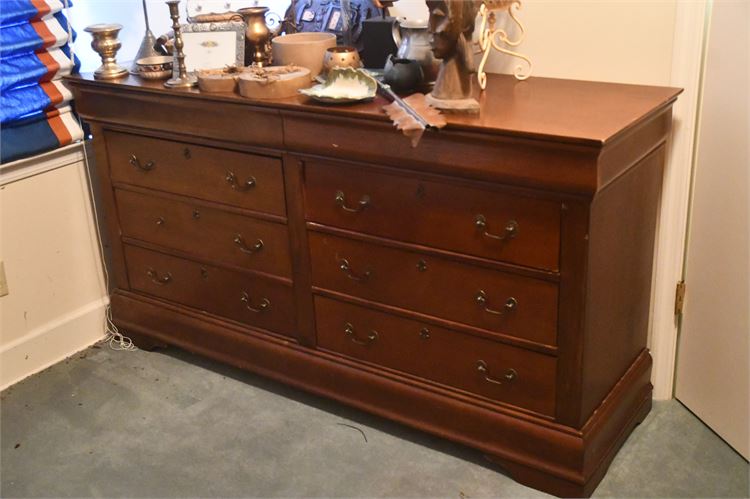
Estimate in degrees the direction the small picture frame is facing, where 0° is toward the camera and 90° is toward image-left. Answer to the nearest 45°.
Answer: approximately 0°

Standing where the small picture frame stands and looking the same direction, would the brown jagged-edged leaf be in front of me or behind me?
in front

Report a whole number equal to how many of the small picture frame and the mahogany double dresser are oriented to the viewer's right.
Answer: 0

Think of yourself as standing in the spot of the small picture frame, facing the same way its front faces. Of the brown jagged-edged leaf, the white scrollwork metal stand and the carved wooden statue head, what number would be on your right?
0

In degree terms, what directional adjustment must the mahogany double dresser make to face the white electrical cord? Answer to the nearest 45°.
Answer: approximately 90° to its right

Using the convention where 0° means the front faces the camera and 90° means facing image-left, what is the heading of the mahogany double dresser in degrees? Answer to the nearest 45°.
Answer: approximately 45°

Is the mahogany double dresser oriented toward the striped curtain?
no
